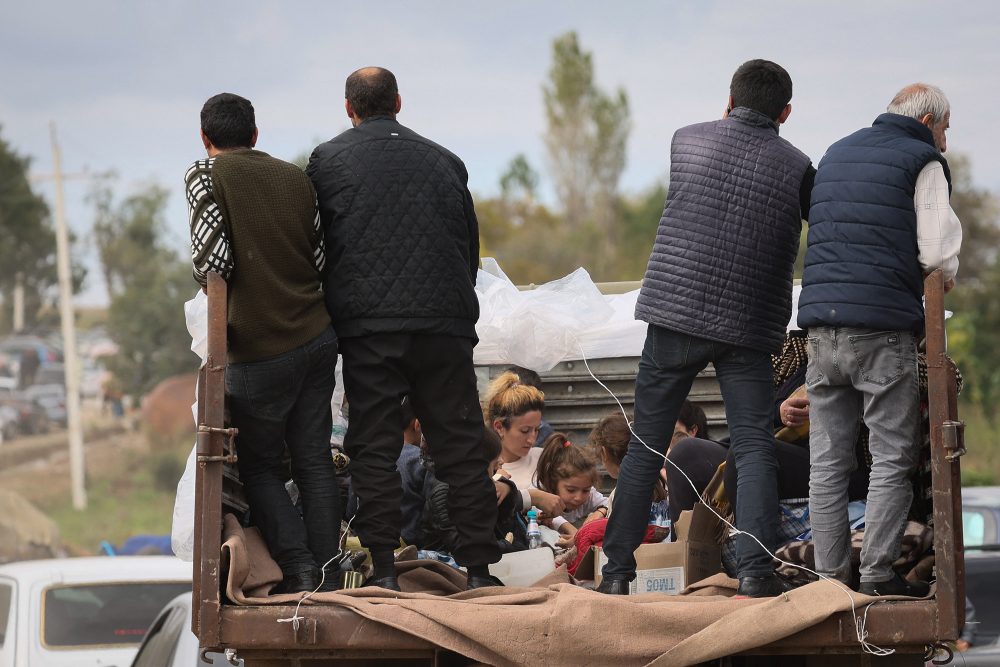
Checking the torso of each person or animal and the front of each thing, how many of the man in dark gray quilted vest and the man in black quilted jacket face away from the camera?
2

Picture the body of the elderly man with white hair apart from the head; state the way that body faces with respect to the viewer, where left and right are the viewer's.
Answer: facing away from the viewer and to the right of the viewer

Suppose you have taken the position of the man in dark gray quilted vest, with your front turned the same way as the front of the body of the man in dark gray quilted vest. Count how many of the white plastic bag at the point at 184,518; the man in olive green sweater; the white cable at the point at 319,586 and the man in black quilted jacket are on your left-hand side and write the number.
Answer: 4

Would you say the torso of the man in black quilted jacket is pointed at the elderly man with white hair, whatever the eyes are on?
no

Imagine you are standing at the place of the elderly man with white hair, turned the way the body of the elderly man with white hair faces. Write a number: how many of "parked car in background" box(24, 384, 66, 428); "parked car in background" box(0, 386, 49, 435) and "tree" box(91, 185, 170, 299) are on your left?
3

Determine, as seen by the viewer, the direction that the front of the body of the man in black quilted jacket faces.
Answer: away from the camera

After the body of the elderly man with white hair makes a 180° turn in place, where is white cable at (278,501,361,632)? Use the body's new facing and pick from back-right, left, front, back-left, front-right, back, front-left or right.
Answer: front-right

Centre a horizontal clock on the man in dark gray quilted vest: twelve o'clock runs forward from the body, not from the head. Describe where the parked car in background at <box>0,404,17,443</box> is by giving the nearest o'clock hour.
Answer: The parked car in background is roughly at 11 o'clock from the man in dark gray quilted vest.

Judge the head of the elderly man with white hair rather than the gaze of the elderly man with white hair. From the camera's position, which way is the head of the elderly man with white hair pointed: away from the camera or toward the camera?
away from the camera

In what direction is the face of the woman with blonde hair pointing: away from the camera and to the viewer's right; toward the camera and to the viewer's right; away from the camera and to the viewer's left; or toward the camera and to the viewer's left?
toward the camera and to the viewer's right

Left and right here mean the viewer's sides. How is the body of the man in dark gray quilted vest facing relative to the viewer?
facing away from the viewer

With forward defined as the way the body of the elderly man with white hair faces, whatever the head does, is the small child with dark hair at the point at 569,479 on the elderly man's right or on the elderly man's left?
on the elderly man's left

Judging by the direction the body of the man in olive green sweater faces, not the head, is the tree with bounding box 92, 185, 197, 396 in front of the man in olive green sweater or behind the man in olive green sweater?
in front

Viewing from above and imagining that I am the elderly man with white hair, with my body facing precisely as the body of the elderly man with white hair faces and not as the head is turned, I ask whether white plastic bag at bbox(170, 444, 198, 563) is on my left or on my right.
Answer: on my left

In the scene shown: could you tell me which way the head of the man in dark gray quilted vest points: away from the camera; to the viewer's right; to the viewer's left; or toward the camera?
away from the camera

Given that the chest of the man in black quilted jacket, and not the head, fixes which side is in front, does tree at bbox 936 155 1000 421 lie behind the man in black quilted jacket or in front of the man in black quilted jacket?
in front

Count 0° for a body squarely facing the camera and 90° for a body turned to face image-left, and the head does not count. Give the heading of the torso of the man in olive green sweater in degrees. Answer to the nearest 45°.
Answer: approximately 135°

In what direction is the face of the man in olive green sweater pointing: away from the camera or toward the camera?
away from the camera
